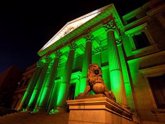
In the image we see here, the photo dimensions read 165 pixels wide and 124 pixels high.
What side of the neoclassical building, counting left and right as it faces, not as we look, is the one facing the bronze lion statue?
front

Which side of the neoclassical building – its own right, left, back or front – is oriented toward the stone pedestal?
front

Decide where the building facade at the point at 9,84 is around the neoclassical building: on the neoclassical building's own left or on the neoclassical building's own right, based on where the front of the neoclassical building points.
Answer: on the neoclassical building's own right

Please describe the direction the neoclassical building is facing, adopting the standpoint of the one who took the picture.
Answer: facing the viewer and to the left of the viewer
